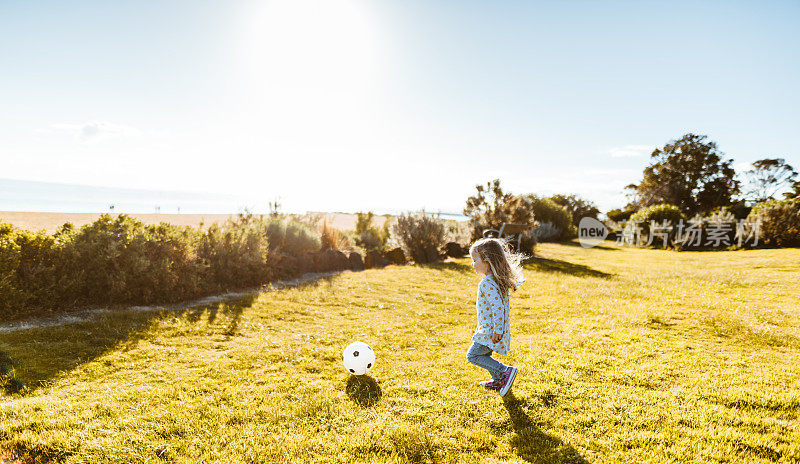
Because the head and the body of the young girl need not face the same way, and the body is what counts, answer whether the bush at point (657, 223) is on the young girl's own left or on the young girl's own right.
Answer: on the young girl's own right

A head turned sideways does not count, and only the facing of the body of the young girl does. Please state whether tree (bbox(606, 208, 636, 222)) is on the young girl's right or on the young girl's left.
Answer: on the young girl's right

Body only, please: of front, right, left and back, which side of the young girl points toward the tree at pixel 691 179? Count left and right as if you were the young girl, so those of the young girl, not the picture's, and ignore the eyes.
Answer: right

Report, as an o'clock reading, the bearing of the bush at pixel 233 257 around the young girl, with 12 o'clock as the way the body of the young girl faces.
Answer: The bush is roughly at 1 o'clock from the young girl.

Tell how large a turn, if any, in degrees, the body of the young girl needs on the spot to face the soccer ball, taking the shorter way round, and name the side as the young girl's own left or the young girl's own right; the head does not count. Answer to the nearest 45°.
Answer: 0° — they already face it

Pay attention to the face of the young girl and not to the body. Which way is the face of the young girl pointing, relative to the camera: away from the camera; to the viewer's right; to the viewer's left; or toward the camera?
to the viewer's left

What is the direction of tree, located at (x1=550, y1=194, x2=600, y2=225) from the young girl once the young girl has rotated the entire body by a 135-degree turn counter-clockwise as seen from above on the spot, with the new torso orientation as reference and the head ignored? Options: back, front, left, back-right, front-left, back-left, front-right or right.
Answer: back-left

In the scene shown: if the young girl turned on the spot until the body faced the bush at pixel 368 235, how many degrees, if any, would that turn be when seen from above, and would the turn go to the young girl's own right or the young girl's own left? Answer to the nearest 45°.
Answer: approximately 45° to the young girl's own right

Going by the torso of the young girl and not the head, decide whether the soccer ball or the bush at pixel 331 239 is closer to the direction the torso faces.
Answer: the soccer ball

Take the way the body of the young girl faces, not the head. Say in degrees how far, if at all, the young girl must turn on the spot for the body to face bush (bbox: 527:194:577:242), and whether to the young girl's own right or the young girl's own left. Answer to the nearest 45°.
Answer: approximately 90° to the young girl's own right

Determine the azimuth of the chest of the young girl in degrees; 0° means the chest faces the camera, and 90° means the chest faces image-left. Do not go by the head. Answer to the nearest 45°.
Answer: approximately 90°

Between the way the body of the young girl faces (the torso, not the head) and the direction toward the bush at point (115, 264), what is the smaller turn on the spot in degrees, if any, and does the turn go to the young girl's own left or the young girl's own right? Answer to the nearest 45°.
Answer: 0° — they already face it

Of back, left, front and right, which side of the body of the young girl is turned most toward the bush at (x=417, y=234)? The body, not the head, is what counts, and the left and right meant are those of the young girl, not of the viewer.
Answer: right

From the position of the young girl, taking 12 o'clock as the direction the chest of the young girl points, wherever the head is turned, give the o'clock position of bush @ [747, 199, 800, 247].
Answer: The bush is roughly at 4 o'clock from the young girl.
